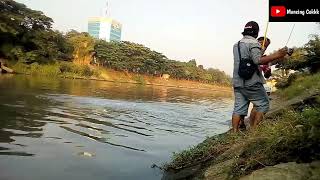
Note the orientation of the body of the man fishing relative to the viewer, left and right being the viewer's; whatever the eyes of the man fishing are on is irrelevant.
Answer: facing away from the viewer and to the right of the viewer

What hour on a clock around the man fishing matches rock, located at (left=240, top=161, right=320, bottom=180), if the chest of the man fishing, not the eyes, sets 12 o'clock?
The rock is roughly at 4 o'clock from the man fishing.

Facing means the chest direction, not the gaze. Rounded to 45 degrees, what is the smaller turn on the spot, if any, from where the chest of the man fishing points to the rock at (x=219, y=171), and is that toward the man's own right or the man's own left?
approximately 135° to the man's own right
